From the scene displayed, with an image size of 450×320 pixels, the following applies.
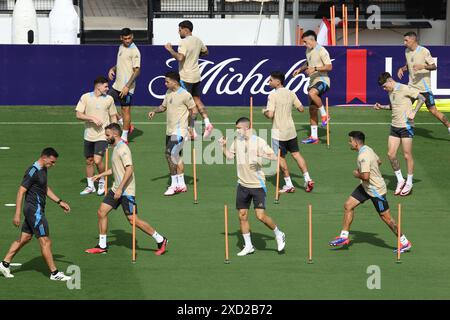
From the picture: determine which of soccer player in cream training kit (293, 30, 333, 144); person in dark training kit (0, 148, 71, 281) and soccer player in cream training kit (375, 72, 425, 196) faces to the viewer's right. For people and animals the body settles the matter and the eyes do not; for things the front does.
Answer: person in dark training kit (0, 148, 71, 281)

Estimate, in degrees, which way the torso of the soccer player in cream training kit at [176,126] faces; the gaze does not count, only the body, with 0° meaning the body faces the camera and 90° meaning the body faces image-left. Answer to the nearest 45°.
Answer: approximately 45°

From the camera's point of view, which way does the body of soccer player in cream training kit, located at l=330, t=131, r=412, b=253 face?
to the viewer's left

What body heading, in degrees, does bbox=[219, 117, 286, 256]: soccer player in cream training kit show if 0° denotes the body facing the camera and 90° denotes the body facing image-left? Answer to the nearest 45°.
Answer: approximately 45°

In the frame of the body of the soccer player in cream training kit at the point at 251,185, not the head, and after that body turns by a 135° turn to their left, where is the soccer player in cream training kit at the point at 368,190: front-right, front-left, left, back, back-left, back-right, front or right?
front

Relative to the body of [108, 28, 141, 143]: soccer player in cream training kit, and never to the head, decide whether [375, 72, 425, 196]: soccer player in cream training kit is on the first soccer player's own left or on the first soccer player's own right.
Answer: on the first soccer player's own left
